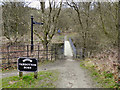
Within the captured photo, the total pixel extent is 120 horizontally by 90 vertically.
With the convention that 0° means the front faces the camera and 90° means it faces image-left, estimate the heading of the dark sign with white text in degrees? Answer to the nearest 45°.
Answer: approximately 0°

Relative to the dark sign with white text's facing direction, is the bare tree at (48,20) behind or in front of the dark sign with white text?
behind
